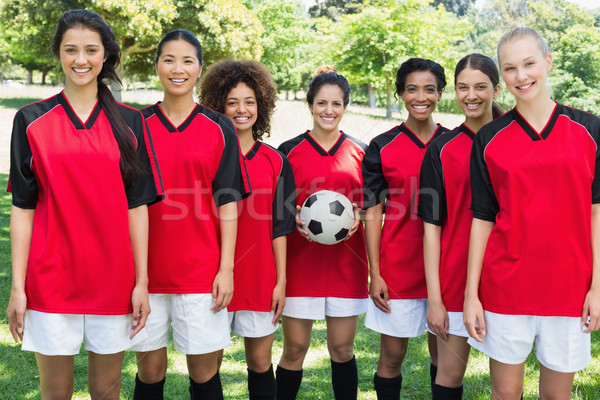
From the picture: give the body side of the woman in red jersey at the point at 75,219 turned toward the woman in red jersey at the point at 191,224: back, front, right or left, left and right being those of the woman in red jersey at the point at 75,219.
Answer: left

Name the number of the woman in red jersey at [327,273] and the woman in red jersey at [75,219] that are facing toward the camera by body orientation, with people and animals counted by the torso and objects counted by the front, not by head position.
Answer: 2

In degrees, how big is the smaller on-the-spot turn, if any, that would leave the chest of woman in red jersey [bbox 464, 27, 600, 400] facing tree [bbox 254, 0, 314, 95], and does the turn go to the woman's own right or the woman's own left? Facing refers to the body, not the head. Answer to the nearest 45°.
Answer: approximately 135° to the woman's own right

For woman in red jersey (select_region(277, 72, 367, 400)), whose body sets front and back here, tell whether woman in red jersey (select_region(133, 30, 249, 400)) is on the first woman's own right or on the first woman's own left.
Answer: on the first woman's own right

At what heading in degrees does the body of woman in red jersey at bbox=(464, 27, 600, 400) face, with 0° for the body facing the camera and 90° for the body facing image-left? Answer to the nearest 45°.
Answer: approximately 0°

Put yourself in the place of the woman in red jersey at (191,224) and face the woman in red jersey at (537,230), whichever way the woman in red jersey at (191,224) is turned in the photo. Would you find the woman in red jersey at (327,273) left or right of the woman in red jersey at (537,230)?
left

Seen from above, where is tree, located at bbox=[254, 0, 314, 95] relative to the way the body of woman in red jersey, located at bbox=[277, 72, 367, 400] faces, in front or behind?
behind

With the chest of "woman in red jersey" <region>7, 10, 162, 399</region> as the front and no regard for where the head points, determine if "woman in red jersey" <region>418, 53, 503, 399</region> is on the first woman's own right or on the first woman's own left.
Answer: on the first woman's own left

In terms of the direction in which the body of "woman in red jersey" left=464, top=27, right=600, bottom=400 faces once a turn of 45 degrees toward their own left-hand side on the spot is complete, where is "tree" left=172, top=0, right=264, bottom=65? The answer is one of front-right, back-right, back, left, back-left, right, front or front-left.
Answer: back

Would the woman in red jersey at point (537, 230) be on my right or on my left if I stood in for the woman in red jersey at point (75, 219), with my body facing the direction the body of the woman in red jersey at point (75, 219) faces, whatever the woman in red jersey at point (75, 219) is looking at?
on my left

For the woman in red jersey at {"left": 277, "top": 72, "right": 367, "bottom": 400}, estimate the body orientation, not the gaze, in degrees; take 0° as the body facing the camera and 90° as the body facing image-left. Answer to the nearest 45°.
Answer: approximately 0°

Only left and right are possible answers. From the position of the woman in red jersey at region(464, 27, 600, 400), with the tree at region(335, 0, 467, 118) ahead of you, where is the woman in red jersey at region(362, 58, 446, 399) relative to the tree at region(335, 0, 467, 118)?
left

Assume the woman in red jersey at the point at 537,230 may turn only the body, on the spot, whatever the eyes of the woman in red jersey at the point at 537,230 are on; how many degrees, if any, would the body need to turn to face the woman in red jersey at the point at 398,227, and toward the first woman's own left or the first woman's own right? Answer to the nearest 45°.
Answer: approximately 135° to the first woman's own right

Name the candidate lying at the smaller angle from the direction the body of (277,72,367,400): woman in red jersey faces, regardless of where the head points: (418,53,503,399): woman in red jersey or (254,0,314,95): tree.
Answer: the woman in red jersey

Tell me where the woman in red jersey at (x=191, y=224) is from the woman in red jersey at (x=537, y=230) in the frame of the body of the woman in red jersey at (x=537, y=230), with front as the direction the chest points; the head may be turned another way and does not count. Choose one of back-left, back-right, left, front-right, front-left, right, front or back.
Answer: right
